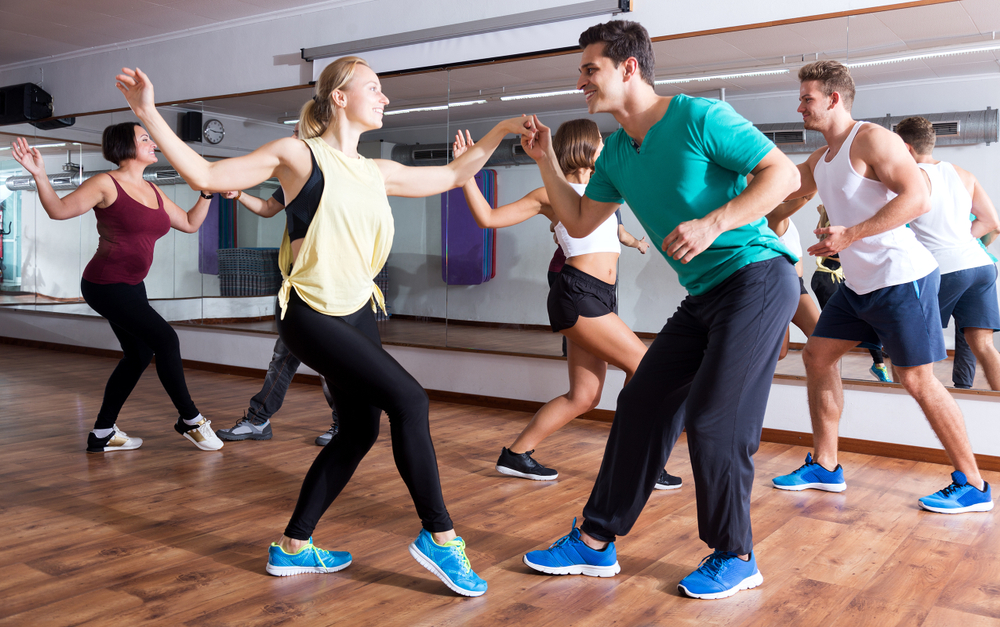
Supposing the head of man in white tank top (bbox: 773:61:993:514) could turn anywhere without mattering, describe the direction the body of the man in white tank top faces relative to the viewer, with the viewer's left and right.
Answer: facing the viewer and to the left of the viewer

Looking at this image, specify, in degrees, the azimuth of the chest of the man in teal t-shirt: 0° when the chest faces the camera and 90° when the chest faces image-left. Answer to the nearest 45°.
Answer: approximately 45°

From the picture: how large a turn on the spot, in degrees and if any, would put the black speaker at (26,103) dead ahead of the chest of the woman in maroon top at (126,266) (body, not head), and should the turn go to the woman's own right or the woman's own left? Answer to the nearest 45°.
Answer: approximately 135° to the woman's own left

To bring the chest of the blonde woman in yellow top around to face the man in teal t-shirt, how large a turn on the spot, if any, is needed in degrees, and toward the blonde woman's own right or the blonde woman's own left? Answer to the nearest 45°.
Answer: approximately 45° to the blonde woman's own left

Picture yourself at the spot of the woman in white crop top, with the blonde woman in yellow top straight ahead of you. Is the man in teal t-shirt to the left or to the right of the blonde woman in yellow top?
left

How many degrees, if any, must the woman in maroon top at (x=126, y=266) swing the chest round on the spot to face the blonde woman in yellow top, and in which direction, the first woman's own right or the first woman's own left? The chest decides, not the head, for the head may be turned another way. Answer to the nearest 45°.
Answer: approximately 45° to the first woman's own right

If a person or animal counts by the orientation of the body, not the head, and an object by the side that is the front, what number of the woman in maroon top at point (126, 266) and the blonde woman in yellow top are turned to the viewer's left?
0

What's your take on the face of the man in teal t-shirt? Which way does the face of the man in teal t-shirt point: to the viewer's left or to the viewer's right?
to the viewer's left

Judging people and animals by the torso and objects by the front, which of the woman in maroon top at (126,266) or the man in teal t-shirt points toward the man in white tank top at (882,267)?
the woman in maroon top

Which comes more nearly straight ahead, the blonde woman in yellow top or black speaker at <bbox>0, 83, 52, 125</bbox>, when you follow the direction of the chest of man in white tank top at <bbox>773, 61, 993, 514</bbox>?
the blonde woman in yellow top

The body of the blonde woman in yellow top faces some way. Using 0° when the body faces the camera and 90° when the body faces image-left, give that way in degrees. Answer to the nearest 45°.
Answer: approximately 315°

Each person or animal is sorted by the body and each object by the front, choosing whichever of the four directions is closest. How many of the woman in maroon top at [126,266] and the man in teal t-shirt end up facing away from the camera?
0

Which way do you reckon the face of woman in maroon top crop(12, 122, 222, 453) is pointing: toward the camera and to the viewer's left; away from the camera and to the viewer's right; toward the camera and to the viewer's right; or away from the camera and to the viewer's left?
toward the camera and to the viewer's right

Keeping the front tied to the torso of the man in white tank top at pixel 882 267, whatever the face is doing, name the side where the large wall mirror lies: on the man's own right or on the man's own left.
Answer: on the man's own right

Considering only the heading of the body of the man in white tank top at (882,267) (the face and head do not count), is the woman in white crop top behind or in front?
in front
